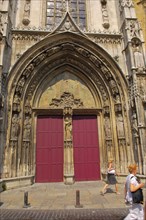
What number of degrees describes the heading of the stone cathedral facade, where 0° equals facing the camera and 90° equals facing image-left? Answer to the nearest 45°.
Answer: approximately 0°
